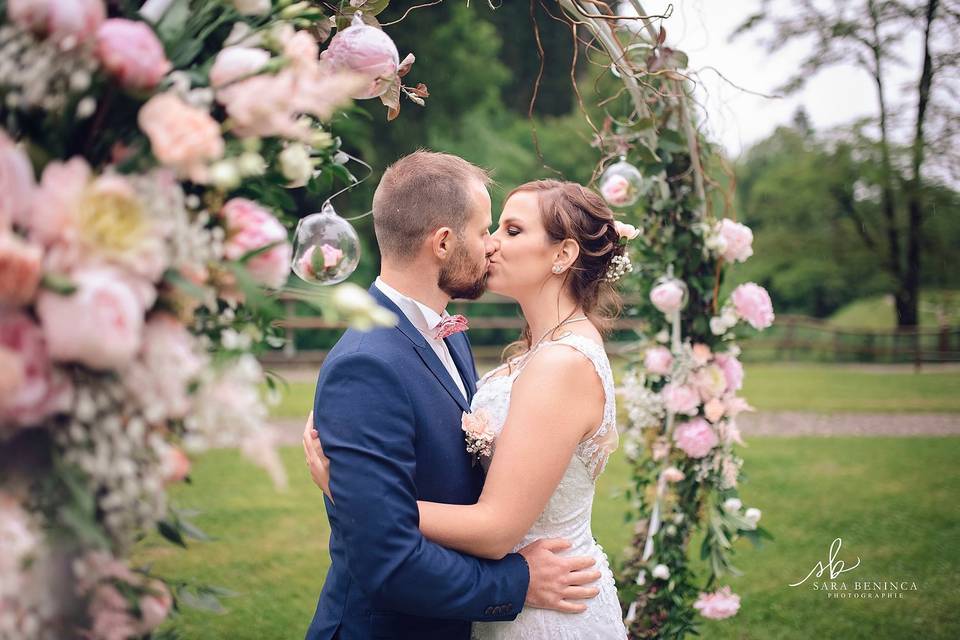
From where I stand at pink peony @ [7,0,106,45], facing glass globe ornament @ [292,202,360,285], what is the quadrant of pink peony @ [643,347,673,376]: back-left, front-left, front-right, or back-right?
front-right

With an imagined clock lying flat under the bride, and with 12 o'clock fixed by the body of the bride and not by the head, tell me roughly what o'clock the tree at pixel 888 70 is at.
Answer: The tree is roughly at 4 o'clock from the bride.

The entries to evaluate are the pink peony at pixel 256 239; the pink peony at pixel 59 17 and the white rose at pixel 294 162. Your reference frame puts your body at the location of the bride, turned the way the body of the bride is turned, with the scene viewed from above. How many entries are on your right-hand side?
0

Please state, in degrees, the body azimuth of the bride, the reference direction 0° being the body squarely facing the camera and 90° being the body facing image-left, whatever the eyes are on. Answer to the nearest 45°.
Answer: approximately 90°

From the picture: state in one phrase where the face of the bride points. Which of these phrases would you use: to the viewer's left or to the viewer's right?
to the viewer's left

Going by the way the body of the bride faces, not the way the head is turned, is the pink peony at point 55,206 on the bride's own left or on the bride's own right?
on the bride's own left
